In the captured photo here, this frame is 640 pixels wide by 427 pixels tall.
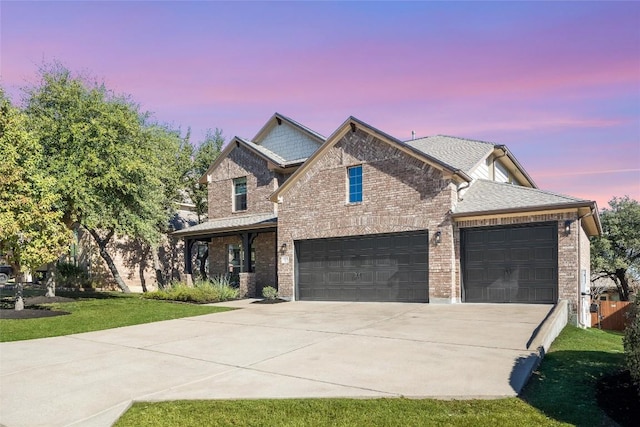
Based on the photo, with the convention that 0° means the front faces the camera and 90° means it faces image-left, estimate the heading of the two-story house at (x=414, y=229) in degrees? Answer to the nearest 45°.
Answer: approximately 0°

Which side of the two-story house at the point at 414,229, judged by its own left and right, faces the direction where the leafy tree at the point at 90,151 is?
right

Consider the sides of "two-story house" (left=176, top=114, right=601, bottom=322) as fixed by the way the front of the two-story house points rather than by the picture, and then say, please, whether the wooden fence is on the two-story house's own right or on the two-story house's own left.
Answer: on the two-story house's own left

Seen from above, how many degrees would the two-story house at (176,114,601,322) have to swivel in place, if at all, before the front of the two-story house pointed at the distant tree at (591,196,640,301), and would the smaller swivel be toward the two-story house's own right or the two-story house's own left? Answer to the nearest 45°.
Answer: approximately 135° to the two-story house's own left

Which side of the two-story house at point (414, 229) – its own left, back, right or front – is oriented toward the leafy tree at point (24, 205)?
right

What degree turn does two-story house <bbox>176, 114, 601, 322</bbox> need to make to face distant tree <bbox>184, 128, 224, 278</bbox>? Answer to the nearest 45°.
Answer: approximately 135° to its right

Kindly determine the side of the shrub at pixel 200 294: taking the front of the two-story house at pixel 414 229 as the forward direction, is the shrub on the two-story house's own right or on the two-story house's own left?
on the two-story house's own right

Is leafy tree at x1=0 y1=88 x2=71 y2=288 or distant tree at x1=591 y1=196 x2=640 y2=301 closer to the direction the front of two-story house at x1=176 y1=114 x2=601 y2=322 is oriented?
the leafy tree

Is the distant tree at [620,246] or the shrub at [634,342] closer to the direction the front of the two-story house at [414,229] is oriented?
the shrub
